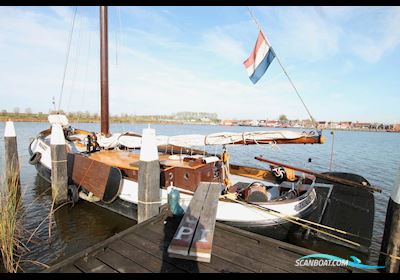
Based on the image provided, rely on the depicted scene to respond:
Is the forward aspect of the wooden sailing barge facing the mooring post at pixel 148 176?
no

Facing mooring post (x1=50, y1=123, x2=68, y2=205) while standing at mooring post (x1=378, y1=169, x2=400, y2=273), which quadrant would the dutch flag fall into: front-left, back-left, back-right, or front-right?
front-right

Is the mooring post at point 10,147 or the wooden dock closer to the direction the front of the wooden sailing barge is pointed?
the mooring post

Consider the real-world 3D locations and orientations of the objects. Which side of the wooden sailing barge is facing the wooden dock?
left

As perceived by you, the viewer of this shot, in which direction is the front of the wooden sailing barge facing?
facing away from the viewer and to the left of the viewer

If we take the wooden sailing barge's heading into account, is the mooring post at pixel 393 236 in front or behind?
behind

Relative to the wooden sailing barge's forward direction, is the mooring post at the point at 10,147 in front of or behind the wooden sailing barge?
in front

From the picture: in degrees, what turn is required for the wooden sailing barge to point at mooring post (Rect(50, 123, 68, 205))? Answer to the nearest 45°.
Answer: approximately 45° to its left
